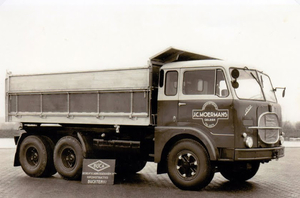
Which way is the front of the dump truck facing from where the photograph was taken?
facing the viewer and to the right of the viewer
